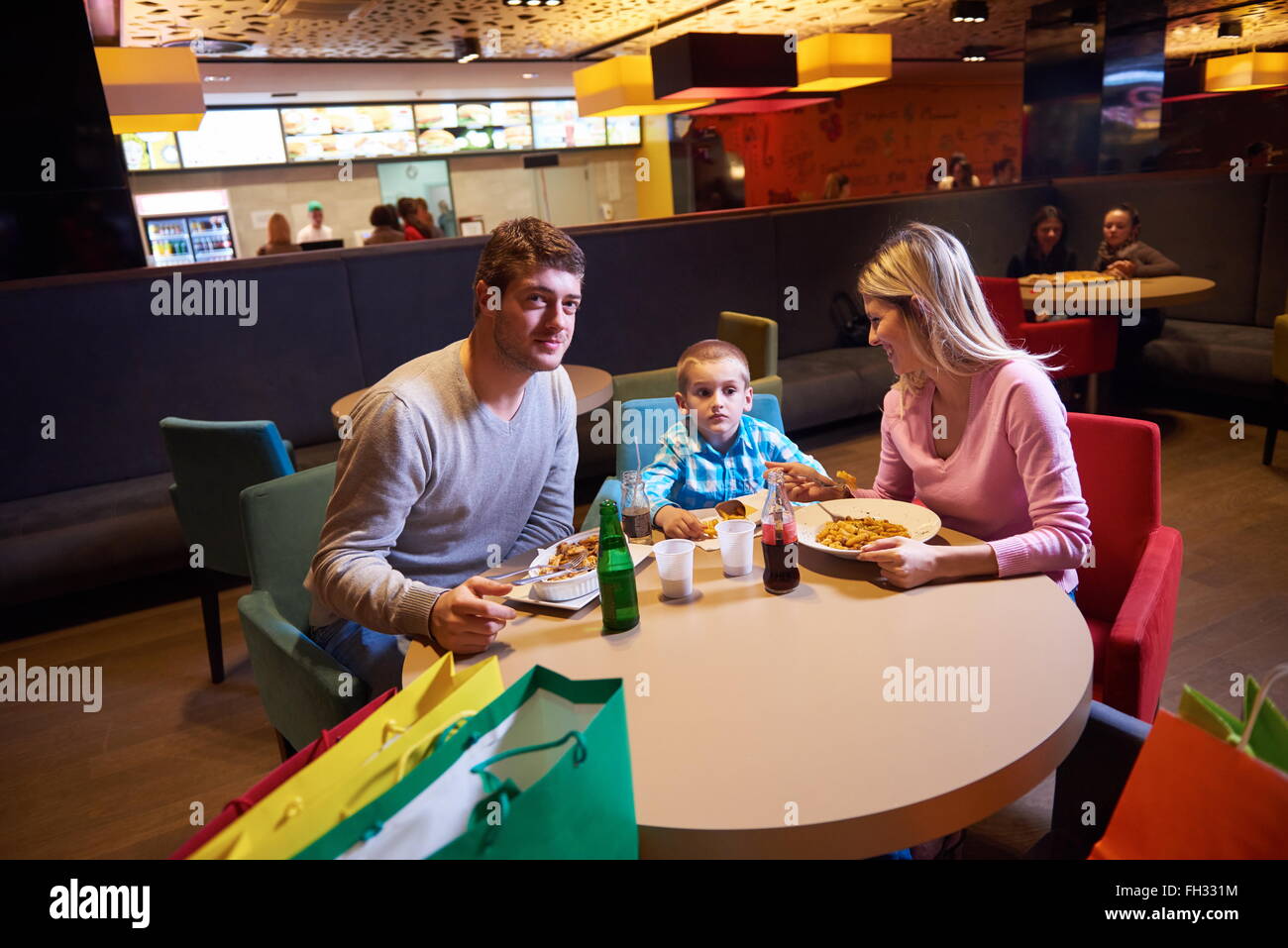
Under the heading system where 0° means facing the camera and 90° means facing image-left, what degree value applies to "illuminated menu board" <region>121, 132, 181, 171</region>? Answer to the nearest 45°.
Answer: approximately 0°

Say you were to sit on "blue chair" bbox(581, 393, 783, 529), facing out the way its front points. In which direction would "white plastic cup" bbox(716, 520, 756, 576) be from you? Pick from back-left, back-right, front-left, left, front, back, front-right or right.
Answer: front

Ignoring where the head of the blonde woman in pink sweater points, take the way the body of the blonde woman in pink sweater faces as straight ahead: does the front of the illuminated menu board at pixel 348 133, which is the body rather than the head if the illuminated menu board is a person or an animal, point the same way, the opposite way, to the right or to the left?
to the left

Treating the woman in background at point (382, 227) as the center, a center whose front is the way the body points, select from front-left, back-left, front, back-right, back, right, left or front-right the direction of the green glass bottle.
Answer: back

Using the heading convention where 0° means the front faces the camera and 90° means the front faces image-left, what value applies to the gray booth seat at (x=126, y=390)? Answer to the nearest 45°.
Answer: approximately 0°

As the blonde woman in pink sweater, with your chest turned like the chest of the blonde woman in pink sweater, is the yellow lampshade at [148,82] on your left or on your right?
on your right

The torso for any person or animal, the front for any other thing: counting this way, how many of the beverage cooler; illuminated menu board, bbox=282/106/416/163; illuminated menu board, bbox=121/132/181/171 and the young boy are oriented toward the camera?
4

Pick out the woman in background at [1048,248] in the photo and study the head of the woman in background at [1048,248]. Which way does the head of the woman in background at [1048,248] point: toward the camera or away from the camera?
toward the camera

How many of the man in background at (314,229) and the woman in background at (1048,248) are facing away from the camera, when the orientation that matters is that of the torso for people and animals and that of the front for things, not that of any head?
0

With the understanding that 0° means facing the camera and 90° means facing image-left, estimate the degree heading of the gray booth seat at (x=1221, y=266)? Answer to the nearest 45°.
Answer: approximately 45°

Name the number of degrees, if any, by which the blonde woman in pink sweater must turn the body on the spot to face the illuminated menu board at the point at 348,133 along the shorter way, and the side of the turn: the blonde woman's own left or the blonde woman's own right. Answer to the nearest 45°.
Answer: approximately 90° to the blonde woman's own right

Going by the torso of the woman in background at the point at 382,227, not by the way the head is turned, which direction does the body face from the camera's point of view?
away from the camera

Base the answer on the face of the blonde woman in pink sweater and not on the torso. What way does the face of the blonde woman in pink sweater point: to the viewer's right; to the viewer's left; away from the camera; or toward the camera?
to the viewer's left

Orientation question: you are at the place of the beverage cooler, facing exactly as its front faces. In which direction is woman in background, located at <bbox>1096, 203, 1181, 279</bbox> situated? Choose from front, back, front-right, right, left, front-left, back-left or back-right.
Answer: front-left

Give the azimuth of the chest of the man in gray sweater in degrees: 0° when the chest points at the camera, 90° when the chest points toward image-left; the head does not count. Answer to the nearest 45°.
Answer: approximately 315°

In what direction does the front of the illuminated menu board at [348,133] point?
toward the camera

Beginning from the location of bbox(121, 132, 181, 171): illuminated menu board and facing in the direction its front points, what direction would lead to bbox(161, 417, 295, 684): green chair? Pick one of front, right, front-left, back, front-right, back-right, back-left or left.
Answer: front

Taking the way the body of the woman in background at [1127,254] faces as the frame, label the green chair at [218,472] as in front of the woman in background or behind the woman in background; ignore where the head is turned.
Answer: in front
